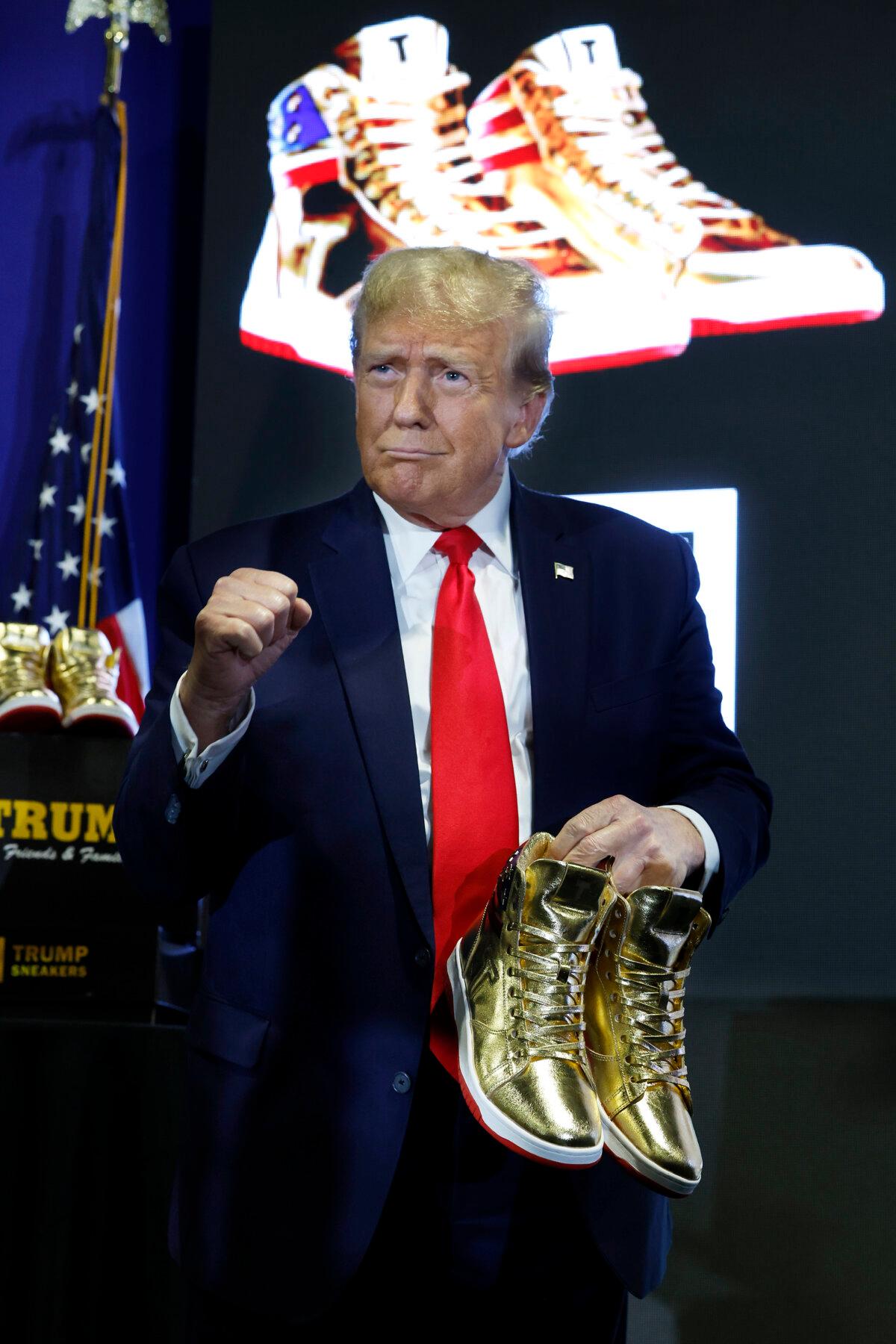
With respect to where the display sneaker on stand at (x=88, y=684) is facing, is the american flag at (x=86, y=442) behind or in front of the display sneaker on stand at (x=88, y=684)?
behind

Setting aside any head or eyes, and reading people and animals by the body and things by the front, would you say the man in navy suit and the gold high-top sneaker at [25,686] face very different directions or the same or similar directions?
same or similar directions

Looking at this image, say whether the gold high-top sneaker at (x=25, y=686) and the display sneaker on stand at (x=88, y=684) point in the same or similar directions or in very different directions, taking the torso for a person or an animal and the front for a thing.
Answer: same or similar directions

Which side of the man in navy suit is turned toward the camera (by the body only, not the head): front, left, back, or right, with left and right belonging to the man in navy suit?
front

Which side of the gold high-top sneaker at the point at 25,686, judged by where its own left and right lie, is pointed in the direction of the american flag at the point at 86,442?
back

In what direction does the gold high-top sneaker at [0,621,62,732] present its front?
toward the camera

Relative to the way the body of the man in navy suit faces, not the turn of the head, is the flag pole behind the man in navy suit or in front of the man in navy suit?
behind

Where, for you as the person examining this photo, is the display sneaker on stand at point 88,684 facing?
facing the viewer

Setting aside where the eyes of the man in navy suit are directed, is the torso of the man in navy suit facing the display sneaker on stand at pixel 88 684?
no

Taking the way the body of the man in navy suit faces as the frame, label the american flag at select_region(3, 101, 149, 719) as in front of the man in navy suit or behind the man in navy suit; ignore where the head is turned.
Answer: behind

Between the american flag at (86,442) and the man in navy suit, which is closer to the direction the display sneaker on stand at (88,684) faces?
the man in navy suit

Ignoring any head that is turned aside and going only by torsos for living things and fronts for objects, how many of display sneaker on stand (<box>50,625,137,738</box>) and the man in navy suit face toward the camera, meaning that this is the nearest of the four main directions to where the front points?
2

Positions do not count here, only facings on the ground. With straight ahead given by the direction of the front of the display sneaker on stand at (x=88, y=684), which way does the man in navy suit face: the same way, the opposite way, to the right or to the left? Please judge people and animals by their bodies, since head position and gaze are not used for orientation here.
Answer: the same way
